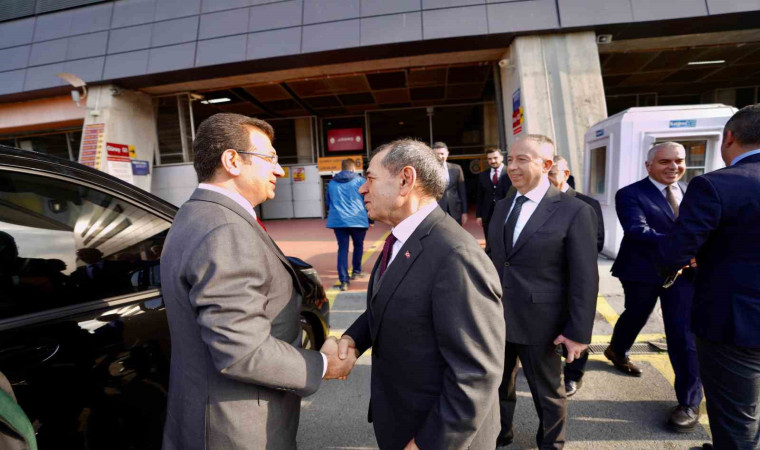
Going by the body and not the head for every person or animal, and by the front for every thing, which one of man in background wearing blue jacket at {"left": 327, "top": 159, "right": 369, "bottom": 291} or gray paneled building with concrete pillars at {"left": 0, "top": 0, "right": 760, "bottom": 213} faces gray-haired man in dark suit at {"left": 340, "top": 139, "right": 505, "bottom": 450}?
the gray paneled building with concrete pillars

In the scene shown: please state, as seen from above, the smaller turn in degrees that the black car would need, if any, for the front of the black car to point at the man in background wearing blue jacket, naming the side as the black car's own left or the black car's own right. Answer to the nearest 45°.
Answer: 0° — it already faces them

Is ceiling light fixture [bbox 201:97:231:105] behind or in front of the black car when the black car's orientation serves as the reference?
in front

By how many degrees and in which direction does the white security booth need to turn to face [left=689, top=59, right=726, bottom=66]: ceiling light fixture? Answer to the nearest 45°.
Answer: approximately 180°

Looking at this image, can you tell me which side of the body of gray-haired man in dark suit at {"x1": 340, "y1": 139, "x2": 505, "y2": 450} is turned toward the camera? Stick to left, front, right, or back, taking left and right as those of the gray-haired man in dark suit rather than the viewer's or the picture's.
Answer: left

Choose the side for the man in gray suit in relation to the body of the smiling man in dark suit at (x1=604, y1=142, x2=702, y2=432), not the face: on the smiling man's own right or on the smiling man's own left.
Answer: on the smiling man's own right

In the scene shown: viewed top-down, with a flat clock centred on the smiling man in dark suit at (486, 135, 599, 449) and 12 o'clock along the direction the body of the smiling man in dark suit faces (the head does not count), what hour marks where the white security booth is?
The white security booth is roughly at 5 o'clock from the smiling man in dark suit.

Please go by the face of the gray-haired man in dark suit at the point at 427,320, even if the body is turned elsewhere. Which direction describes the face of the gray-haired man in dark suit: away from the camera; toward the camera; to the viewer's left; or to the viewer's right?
to the viewer's left

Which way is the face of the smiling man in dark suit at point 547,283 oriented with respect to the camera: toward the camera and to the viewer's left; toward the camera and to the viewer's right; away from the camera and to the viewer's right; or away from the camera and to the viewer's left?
toward the camera and to the viewer's left

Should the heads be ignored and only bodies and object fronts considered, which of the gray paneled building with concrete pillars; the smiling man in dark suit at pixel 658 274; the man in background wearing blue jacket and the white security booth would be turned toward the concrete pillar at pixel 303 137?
the man in background wearing blue jacket

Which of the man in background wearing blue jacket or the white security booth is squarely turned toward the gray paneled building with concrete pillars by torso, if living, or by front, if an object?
the man in background wearing blue jacket

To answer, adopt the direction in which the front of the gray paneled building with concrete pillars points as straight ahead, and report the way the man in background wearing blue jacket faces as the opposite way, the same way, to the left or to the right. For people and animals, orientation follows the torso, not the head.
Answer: the opposite way

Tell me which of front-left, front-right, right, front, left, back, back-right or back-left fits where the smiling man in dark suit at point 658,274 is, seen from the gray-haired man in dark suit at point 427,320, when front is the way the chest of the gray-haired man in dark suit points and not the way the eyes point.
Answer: back-right
